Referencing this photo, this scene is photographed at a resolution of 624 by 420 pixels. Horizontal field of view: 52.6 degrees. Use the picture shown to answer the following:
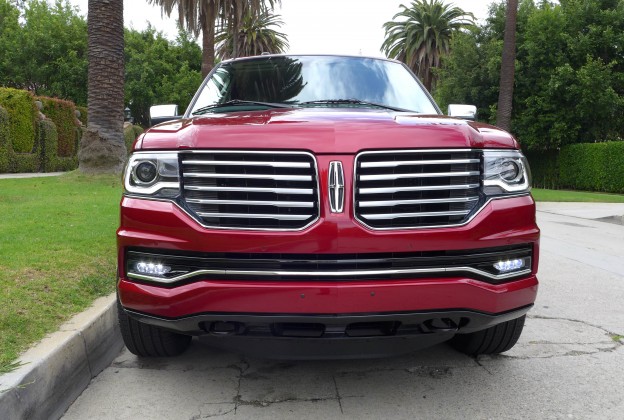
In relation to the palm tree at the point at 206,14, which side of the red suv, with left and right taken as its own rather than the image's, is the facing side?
back

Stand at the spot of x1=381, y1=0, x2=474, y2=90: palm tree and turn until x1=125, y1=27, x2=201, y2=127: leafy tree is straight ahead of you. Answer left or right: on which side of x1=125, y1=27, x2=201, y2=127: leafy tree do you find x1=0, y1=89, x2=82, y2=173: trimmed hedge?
left

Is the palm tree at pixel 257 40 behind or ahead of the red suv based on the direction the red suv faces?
behind

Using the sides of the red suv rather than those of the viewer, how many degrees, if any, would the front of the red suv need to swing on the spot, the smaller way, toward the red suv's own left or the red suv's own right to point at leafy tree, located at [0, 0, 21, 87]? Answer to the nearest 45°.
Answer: approximately 135° to the red suv's own right

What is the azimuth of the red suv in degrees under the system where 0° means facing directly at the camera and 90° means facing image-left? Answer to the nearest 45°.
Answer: approximately 0°

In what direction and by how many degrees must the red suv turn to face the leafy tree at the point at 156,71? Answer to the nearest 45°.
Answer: approximately 180°

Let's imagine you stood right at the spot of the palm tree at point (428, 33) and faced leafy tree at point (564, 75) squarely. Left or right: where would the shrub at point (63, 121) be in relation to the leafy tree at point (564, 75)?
right

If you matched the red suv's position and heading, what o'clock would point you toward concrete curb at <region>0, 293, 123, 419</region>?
The concrete curb is roughly at 1 o'clock from the red suv.

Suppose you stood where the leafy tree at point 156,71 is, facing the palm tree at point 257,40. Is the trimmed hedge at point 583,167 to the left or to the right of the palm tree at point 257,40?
right

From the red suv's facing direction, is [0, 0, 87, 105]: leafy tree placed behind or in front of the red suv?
behind

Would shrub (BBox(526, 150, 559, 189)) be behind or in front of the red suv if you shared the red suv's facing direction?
behind

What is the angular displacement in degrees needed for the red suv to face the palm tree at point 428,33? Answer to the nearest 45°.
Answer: approximately 180°

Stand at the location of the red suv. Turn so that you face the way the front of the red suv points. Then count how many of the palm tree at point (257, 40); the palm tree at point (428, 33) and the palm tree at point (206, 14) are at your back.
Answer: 3

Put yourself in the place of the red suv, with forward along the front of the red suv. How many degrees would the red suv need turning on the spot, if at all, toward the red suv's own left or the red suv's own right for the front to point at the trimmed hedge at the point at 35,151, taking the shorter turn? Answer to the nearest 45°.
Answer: approximately 135° to the red suv's own right
